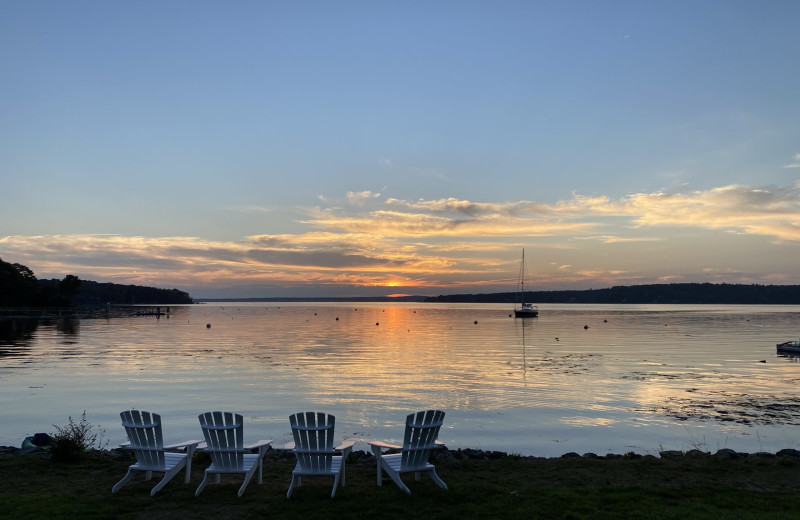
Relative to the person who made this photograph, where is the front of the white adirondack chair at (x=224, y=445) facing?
facing away from the viewer and to the right of the viewer

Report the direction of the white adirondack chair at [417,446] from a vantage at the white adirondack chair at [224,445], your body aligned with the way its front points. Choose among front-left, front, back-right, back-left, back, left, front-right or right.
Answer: front-right

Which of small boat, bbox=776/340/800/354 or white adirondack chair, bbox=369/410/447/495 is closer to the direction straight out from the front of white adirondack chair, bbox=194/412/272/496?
the small boat

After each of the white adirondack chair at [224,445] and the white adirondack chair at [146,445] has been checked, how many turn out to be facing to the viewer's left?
0

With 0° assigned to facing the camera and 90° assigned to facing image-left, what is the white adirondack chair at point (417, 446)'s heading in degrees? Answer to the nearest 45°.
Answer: approximately 135°

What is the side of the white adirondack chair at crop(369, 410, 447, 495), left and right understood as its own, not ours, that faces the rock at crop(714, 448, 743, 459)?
right

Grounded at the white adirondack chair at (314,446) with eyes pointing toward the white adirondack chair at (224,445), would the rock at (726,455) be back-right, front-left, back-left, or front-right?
back-right

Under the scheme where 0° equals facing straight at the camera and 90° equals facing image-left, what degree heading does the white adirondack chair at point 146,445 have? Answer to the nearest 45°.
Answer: approximately 225°

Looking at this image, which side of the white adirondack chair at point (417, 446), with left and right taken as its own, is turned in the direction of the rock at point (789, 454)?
right
